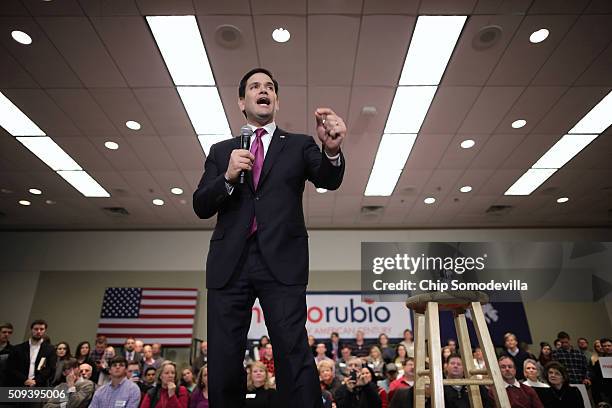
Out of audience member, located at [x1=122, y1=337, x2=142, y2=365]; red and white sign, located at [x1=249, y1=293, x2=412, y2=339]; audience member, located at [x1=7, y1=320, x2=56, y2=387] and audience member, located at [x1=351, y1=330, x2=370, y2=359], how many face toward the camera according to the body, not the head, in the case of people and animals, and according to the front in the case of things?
4

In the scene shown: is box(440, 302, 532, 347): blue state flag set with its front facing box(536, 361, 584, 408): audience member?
yes

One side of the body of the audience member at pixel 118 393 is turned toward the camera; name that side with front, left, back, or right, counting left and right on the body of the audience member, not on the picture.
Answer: front

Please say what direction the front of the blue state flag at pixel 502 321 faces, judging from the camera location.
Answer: facing the viewer

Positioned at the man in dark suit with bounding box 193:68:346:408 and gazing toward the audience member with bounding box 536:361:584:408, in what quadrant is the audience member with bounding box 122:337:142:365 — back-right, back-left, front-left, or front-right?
front-left

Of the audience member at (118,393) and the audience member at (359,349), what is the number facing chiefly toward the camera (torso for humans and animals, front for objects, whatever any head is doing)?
2

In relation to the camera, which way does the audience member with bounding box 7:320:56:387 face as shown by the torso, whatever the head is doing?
toward the camera

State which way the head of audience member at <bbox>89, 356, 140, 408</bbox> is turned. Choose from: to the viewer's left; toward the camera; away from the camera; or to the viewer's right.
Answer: toward the camera

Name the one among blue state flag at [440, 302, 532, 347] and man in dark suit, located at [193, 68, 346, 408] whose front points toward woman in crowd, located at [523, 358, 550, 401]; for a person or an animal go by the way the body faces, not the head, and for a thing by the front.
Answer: the blue state flag

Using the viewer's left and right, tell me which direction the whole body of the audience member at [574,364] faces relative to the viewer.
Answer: facing the viewer and to the left of the viewer
